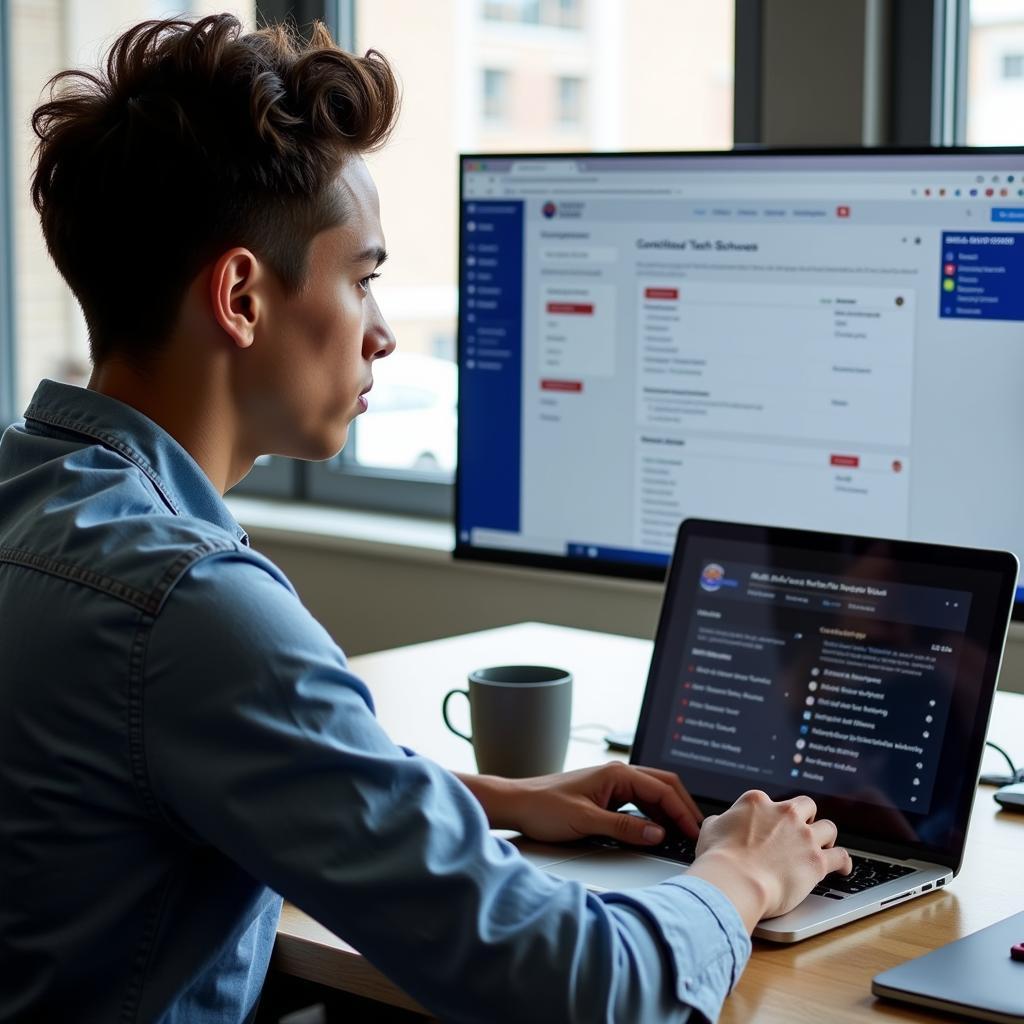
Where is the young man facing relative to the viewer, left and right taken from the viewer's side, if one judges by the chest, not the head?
facing away from the viewer and to the right of the viewer

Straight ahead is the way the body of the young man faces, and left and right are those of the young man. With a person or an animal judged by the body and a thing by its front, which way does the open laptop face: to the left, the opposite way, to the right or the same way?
the opposite way

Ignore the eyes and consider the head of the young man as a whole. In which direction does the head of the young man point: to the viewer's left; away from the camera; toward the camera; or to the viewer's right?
to the viewer's right

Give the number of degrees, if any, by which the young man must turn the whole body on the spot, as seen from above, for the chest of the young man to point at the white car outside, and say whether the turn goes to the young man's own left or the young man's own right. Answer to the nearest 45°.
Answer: approximately 45° to the young man's own left
